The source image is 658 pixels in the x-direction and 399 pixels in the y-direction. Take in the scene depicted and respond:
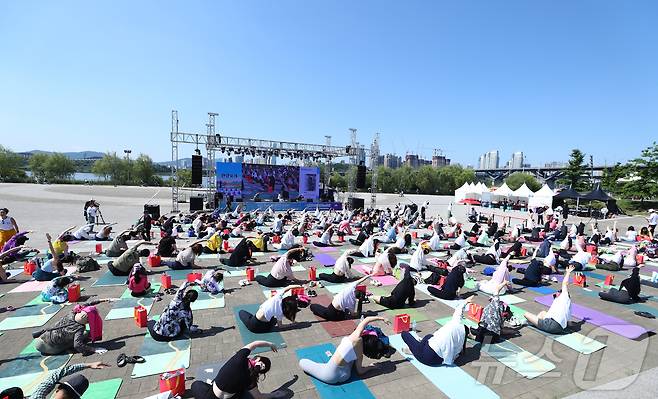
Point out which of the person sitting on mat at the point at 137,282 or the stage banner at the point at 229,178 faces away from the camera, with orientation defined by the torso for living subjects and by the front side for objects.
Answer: the person sitting on mat

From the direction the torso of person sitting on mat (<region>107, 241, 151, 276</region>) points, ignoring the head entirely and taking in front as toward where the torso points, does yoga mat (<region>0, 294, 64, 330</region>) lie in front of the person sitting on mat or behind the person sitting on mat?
behind

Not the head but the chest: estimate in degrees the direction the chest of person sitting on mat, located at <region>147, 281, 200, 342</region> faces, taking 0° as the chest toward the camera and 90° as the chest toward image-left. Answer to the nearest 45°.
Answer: approximately 180°

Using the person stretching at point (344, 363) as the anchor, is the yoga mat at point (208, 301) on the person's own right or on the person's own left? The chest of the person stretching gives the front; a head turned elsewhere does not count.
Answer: on the person's own left

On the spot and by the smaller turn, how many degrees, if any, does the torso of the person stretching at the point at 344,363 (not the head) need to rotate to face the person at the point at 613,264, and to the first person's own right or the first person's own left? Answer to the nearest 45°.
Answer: approximately 45° to the first person's own right

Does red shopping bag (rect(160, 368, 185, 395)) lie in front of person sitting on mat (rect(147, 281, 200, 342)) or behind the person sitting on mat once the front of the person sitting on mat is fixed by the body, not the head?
behind

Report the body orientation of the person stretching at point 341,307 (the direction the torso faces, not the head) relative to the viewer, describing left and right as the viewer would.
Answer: facing away from the viewer

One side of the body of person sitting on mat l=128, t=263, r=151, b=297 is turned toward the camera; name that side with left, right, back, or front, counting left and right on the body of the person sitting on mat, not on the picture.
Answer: back

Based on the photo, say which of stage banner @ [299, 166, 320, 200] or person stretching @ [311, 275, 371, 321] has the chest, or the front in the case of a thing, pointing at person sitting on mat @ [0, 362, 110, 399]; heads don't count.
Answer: the stage banner

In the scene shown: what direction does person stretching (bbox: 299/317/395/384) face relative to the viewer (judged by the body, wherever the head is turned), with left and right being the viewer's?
facing away from the viewer

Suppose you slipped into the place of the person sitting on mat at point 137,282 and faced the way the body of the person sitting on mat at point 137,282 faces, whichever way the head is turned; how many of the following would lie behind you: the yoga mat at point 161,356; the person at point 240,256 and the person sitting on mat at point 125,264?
1

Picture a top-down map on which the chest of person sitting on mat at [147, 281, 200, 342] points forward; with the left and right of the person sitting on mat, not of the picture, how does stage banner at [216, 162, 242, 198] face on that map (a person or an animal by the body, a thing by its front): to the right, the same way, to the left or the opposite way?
the opposite way
